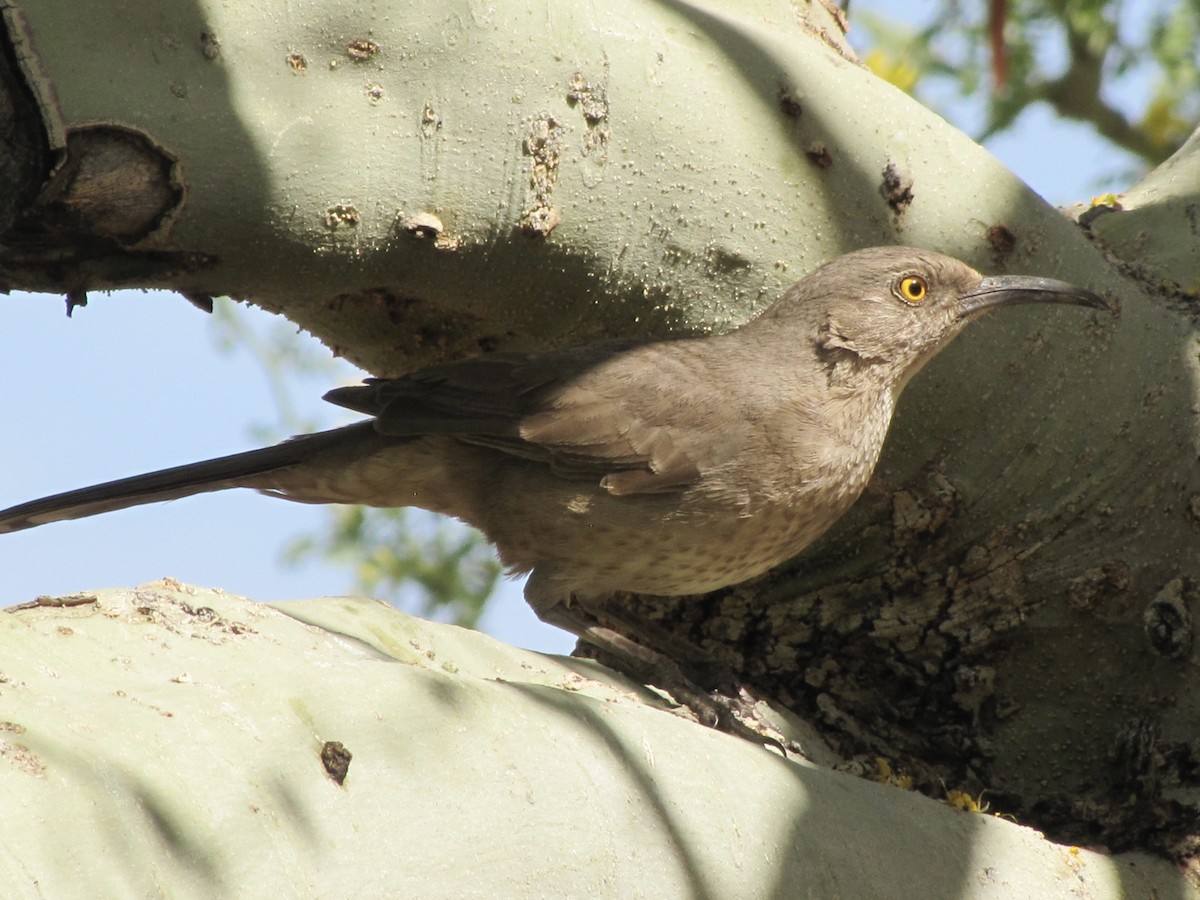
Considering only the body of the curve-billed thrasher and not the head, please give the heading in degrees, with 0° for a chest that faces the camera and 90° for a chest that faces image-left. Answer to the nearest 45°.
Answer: approximately 270°
